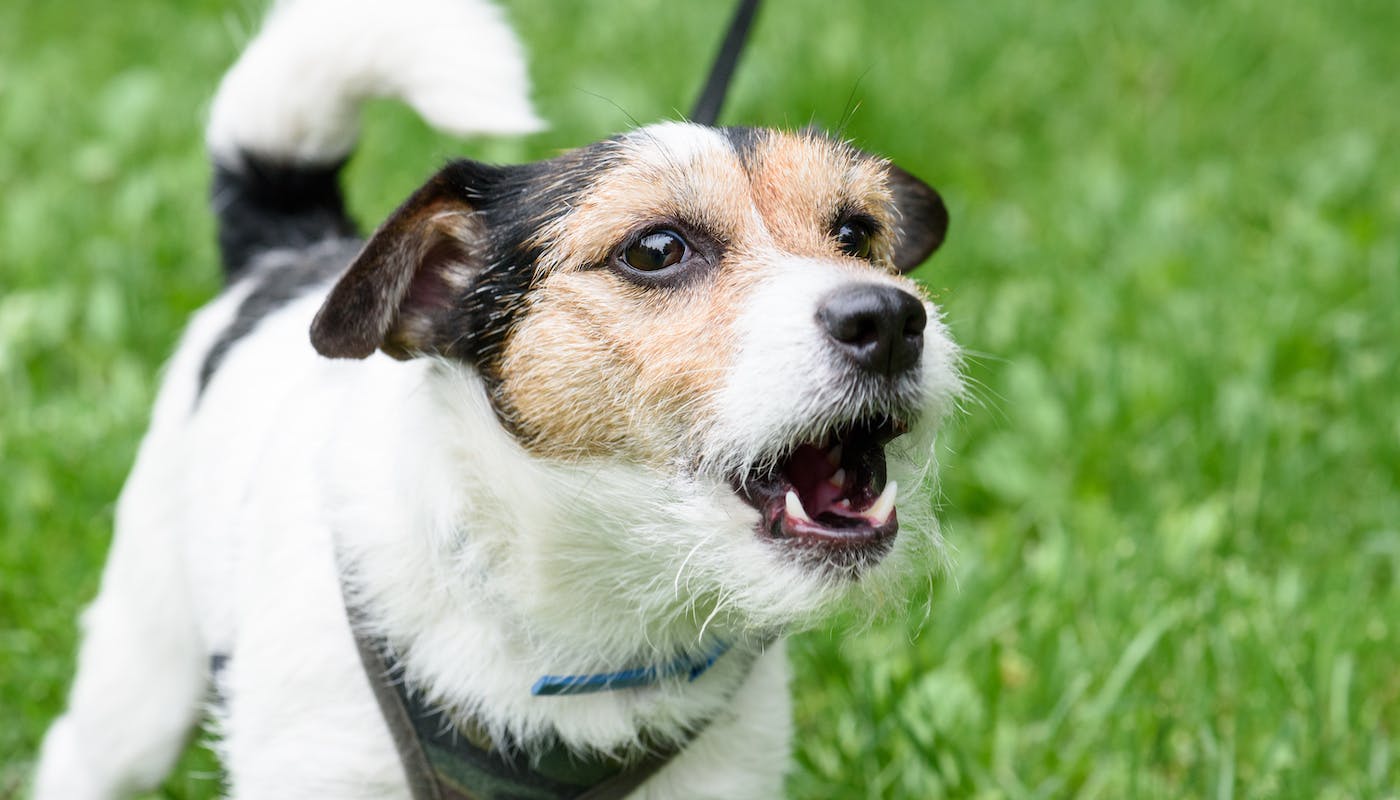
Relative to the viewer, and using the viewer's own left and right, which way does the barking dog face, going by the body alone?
facing the viewer and to the right of the viewer
